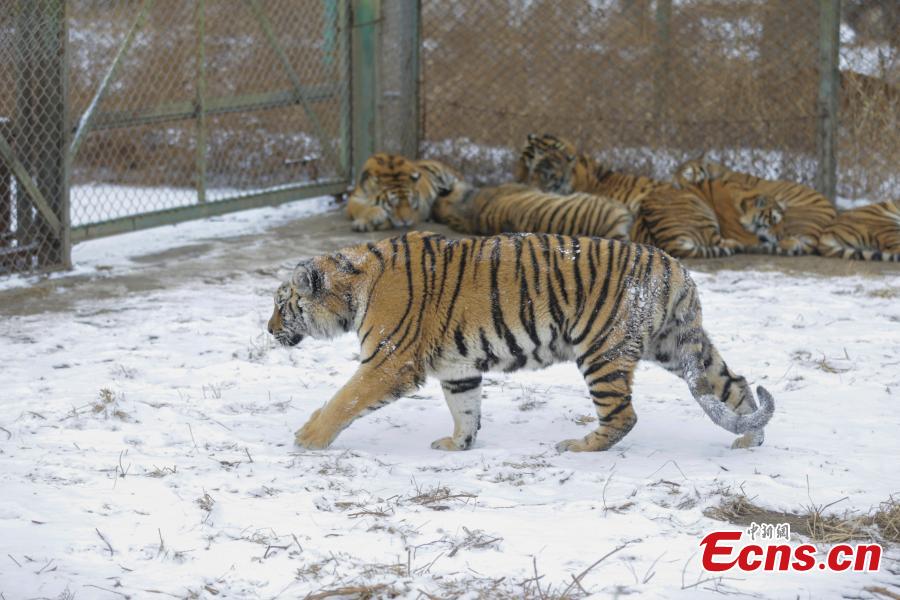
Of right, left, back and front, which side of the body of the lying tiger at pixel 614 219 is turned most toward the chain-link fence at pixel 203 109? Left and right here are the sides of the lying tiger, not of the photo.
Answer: front

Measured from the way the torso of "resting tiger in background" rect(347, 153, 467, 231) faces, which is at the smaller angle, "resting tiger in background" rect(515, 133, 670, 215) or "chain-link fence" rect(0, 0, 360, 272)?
the chain-link fence

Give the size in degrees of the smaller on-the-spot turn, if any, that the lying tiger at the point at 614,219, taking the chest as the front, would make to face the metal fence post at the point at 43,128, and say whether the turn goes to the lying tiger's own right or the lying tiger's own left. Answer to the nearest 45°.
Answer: approximately 45° to the lying tiger's own left

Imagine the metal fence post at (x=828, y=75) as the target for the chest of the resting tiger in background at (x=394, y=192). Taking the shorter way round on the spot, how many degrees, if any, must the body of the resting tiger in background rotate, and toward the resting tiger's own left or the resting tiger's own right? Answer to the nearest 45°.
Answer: approximately 135° to the resting tiger's own left

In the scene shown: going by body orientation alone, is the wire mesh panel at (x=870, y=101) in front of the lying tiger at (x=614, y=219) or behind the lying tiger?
behind

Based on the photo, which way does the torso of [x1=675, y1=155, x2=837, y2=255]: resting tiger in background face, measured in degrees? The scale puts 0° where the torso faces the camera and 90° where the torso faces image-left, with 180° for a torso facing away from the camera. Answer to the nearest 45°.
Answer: approximately 90°

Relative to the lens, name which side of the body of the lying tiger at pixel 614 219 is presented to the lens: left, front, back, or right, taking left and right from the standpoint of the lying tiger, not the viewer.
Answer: left
